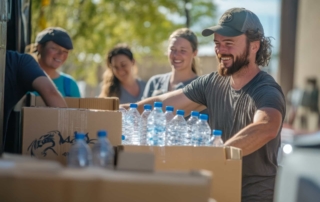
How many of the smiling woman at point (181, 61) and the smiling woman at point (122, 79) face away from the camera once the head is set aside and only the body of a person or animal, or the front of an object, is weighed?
0

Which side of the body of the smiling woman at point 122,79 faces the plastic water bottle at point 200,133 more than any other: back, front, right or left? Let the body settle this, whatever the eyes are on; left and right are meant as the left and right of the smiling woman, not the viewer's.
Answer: front

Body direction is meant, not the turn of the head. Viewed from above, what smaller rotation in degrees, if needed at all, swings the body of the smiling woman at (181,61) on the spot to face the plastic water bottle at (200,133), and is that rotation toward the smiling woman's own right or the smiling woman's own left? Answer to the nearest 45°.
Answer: approximately 45° to the smiling woman's own left

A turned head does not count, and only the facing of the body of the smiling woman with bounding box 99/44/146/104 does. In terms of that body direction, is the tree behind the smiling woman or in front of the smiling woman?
behind

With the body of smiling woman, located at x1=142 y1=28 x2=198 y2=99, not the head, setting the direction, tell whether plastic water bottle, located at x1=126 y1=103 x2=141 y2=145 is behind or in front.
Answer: in front

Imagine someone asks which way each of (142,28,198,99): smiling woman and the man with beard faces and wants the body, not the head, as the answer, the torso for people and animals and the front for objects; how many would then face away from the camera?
0

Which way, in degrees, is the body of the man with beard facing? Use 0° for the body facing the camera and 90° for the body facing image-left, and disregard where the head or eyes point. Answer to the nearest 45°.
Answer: approximately 45°

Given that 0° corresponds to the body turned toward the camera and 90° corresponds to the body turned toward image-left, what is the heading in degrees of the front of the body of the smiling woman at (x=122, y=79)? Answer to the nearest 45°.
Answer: approximately 0°

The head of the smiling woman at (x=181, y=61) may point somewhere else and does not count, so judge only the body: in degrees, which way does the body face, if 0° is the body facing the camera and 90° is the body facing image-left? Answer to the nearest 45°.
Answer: approximately 45°

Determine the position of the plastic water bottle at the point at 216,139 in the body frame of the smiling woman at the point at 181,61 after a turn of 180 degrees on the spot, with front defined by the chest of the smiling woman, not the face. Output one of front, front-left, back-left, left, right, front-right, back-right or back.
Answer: back-right

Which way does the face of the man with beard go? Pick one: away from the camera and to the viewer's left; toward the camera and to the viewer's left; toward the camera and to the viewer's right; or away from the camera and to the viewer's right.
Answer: toward the camera and to the viewer's left

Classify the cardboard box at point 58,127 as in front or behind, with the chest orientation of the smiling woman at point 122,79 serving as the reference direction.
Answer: in front
